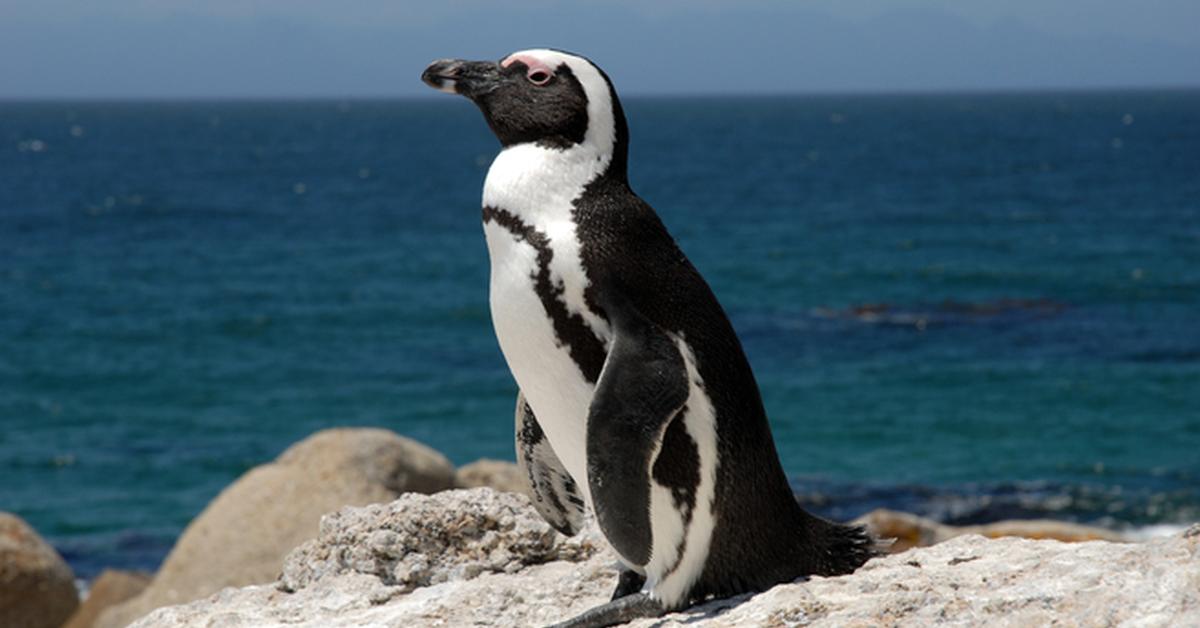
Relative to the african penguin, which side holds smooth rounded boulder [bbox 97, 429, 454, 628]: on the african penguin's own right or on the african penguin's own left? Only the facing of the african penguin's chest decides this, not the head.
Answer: on the african penguin's own right

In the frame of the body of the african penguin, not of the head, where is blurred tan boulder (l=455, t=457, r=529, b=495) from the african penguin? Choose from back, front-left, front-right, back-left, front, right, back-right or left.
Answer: right

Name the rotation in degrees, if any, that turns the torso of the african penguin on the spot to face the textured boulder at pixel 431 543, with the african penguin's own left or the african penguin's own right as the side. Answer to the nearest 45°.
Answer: approximately 45° to the african penguin's own right

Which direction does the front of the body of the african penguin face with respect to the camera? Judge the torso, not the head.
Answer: to the viewer's left
